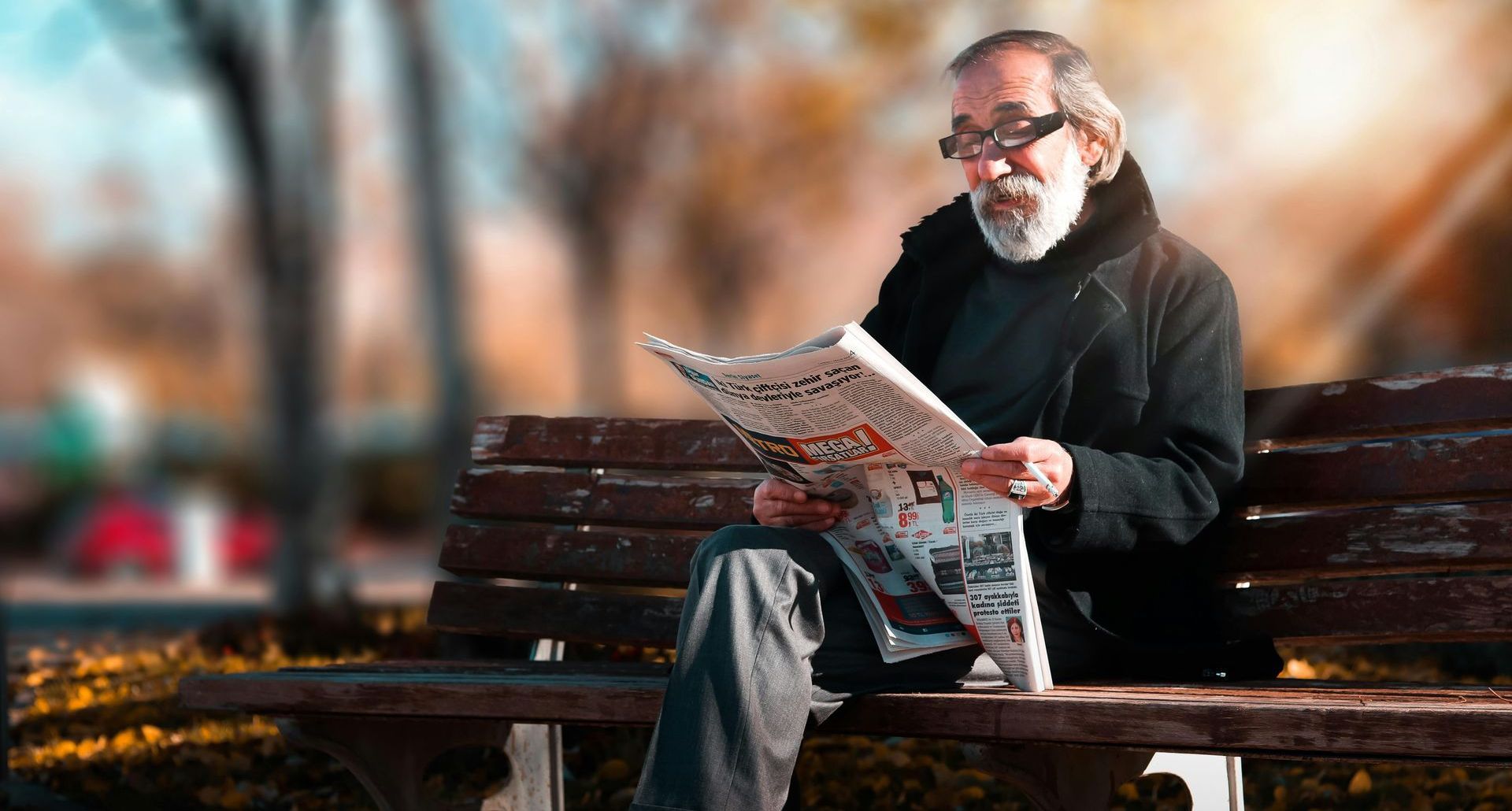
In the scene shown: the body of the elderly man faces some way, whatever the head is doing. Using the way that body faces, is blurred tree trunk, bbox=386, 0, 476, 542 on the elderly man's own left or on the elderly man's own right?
on the elderly man's own right

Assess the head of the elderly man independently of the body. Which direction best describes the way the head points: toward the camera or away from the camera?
toward the camera

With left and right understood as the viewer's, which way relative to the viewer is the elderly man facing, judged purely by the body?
facing the viewer and to the left of the viewer

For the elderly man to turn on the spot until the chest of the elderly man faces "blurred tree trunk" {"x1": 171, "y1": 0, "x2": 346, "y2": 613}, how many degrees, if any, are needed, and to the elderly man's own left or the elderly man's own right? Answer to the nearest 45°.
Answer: approximately 90° to the elderly man's own right

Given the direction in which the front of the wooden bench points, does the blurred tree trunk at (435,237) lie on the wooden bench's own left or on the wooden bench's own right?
on the wooden bench's own right

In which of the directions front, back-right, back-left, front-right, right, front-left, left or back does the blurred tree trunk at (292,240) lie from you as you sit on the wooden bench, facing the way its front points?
right

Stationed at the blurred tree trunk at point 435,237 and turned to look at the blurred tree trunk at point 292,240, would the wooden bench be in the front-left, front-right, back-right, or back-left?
back-left
